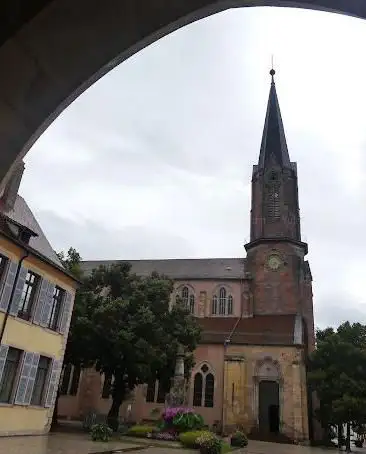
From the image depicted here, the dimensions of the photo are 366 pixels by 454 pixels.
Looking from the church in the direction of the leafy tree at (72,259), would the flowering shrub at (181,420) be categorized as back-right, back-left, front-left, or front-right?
front-left

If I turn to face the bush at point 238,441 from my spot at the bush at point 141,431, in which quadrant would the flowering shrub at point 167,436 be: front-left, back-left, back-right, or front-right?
front-right

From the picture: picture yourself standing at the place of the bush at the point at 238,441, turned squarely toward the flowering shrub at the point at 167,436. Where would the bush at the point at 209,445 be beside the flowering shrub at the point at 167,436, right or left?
left
